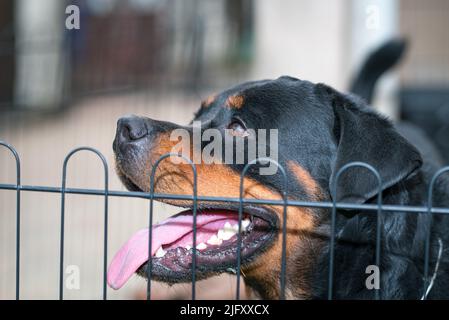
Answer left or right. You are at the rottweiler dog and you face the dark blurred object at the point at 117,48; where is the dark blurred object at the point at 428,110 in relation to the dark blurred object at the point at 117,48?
right

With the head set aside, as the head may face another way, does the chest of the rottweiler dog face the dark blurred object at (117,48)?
no

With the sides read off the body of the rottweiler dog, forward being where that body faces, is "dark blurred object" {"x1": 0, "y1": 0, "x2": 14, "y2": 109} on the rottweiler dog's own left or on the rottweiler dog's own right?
on the rottweiler dog's own right

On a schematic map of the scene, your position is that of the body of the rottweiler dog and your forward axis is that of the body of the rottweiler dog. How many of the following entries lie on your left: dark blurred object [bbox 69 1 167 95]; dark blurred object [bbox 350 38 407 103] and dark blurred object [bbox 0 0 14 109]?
0

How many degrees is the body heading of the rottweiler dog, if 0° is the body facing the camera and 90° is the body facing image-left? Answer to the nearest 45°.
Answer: approximately 90°

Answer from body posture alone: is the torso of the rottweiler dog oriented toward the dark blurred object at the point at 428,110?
no
